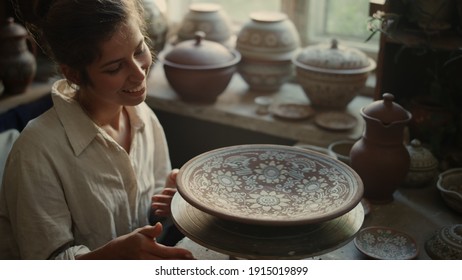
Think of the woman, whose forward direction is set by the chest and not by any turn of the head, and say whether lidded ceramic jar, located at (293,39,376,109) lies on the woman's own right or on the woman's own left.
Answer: on the woman's own left

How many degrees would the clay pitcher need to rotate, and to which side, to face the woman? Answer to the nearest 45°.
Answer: approximately 45° to its right

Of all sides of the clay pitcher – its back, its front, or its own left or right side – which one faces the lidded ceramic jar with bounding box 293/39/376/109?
back

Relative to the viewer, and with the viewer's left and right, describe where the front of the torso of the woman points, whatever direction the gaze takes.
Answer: facing the viewer and to the right of the viewer

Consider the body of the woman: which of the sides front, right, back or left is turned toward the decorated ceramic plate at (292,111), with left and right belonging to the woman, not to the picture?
left

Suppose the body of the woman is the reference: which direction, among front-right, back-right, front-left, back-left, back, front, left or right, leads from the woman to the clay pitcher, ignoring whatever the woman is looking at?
front-left

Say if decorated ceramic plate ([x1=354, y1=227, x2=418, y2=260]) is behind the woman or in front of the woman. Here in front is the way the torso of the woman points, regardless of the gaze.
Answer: in front

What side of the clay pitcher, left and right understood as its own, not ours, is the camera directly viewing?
front

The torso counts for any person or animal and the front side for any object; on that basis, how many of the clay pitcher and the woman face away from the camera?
0

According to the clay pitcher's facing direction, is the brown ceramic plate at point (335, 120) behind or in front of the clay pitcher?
behind

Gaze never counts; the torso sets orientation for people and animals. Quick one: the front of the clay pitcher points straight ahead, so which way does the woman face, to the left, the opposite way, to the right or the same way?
to the left

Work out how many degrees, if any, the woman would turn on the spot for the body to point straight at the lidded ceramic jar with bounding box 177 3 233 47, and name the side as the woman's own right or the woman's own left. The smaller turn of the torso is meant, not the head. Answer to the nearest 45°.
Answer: approximately 90° to the woman's own left

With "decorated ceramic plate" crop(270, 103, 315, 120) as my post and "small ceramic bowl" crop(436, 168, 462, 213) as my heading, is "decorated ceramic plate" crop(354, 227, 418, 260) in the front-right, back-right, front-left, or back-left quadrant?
front-right

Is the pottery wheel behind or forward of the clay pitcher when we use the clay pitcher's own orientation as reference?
forward
